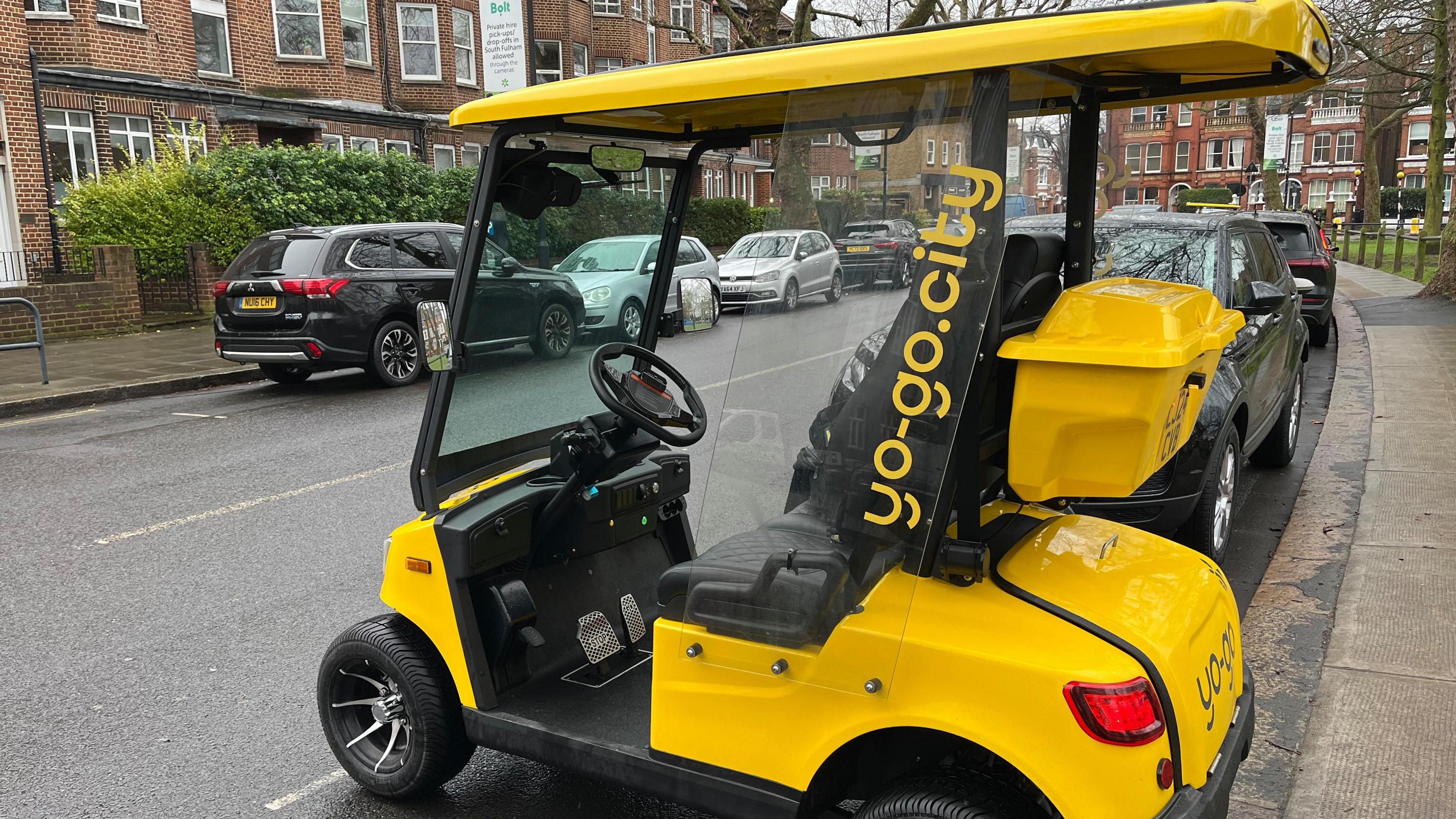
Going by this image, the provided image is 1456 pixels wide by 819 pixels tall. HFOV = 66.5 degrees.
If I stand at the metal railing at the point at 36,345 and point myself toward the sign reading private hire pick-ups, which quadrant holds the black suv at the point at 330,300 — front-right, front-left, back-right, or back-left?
front-right

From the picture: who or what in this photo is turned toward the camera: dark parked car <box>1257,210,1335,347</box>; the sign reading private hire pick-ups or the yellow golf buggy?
the sign reading private hire pick-ups

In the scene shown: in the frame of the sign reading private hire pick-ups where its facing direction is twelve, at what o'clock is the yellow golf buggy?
The yellow golf buggy is roughly at 12 o'clock from the sign reading private hire pick-ups.

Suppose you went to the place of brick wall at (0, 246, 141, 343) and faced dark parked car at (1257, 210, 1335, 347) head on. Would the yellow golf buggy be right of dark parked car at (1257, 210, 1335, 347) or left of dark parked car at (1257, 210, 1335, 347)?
right

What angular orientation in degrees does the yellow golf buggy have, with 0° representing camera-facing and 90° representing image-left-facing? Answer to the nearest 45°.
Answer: approximately 135°

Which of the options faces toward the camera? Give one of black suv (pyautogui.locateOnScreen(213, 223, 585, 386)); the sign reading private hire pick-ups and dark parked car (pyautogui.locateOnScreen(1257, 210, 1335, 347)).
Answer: the sign reading private hire pick-ups

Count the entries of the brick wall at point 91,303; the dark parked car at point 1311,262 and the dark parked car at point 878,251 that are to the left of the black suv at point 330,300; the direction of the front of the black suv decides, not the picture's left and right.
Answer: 1

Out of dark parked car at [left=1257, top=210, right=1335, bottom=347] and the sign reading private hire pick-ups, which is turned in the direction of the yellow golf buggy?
the sign reading private hire pick-ups

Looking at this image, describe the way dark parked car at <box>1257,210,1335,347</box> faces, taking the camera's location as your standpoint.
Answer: facing away from the viewer

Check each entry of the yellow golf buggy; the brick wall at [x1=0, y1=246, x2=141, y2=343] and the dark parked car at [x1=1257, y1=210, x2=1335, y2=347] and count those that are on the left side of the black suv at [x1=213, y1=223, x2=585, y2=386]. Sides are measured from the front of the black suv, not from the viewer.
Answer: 1

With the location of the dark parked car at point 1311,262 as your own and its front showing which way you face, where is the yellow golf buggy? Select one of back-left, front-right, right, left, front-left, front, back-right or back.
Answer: back

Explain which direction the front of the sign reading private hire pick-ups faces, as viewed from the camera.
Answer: facing the viewer

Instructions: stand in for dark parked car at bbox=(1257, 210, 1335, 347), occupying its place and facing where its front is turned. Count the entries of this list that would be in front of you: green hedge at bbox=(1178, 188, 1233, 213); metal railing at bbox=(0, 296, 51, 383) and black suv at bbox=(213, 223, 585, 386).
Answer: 1

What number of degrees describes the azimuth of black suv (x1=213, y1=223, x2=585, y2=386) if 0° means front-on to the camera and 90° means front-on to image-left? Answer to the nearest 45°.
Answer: approximately 225°

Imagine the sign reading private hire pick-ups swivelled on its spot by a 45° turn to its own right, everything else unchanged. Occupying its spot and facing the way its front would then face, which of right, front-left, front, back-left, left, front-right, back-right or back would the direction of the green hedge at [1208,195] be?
back

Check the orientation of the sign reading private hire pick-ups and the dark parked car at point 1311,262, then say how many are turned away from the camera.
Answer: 1

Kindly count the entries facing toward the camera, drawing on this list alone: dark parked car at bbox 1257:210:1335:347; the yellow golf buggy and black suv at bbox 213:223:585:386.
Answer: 0

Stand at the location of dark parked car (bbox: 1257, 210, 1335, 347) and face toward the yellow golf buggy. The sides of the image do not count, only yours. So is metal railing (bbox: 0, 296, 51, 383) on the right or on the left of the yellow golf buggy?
right

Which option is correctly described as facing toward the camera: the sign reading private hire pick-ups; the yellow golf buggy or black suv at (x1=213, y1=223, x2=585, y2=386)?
the sign reading private hire pick-ups
